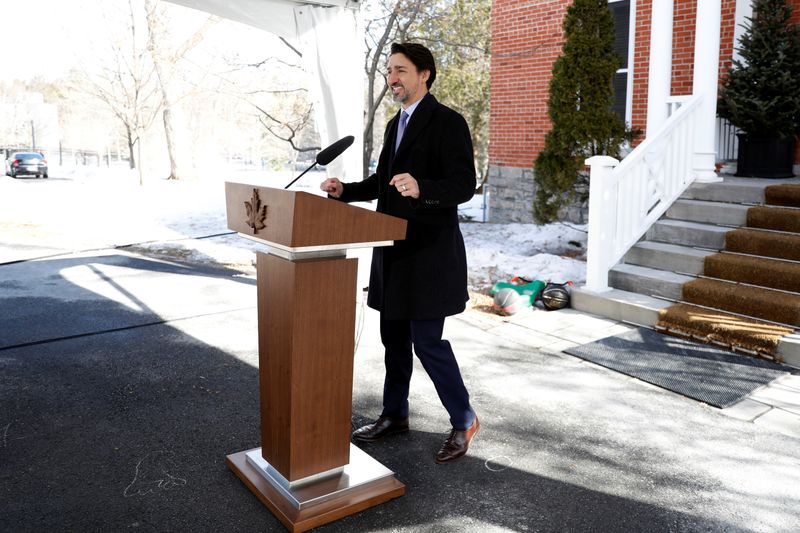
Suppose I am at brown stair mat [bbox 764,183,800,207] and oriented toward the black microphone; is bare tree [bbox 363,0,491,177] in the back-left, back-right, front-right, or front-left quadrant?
back-right

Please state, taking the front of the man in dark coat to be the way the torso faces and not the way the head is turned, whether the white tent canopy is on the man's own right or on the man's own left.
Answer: on the man's own right

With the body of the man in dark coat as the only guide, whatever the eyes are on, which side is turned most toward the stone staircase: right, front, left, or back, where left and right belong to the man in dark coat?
back

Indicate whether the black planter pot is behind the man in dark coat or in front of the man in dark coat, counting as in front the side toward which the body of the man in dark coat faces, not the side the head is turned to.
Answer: behind

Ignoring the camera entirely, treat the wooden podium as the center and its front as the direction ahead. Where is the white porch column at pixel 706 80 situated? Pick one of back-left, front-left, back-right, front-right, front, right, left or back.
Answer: back

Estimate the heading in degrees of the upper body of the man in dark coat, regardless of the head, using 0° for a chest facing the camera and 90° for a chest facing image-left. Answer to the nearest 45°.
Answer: approximately 45°

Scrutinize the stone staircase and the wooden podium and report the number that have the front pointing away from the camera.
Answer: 0

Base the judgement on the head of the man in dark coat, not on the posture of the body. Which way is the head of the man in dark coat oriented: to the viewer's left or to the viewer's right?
to the viewer's left

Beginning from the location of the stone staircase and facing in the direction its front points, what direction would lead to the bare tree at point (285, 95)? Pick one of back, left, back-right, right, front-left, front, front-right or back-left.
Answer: right

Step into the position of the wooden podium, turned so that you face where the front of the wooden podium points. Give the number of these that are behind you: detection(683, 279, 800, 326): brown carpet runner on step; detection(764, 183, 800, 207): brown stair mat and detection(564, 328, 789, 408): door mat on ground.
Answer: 3

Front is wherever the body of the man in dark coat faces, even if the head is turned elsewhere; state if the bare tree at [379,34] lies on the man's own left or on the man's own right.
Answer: on the man's own right
